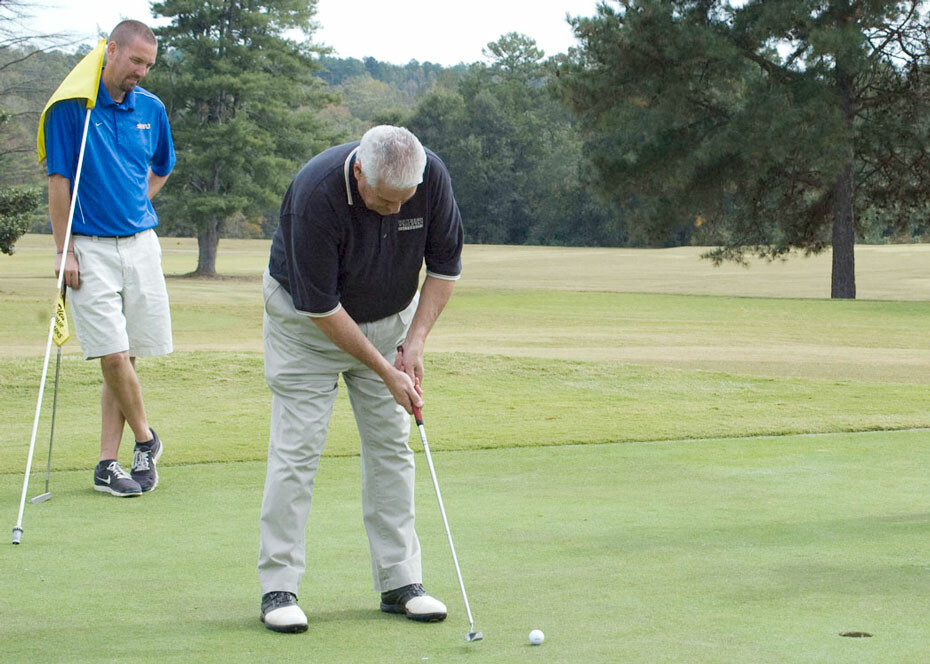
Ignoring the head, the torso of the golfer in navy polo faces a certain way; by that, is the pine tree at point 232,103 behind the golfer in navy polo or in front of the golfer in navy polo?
behind

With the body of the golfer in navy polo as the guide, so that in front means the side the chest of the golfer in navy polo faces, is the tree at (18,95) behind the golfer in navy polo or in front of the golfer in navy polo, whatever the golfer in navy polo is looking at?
behind

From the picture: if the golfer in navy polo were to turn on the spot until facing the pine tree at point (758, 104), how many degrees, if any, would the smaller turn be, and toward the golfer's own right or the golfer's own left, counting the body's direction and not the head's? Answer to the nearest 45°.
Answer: approximately 135° to the golfer's own left

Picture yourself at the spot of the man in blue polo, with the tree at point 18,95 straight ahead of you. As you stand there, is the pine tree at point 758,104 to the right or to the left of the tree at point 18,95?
right

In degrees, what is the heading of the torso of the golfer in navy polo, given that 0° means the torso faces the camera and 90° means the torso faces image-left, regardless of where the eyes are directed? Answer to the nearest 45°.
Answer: approximately 315°

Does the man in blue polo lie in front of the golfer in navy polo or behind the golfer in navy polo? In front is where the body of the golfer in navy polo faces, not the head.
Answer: behind
